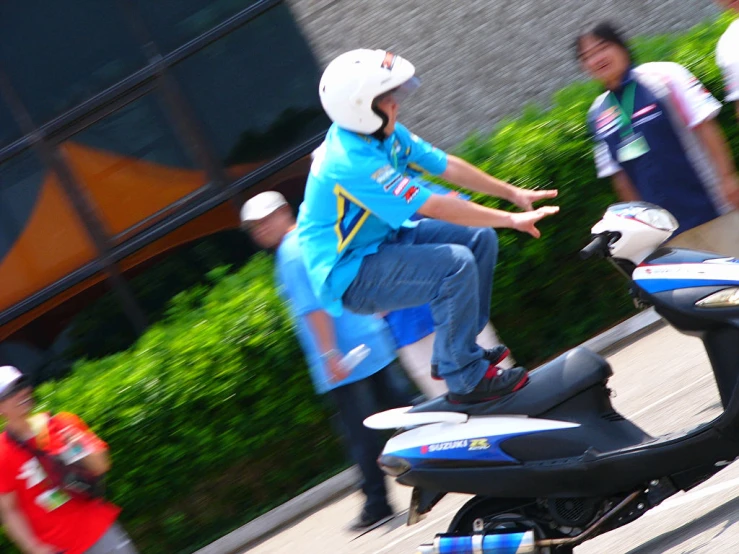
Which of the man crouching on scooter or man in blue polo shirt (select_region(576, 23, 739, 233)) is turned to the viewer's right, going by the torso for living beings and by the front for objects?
the man crouching on scooter

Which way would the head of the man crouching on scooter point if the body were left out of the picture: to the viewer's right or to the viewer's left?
to the viewer's right

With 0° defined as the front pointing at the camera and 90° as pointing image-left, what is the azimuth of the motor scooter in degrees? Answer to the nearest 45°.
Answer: approximately 270°

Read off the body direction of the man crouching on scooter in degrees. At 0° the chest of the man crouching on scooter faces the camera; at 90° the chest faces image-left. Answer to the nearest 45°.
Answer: approximately 270°

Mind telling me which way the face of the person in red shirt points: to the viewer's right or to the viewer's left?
to the viewer's right

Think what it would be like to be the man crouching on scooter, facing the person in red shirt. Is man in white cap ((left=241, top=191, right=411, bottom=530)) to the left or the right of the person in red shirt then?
right

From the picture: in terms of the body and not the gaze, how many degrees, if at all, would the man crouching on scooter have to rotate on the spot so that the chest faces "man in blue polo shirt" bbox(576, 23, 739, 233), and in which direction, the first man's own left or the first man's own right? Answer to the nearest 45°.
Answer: approximately 45° to the first man's own left

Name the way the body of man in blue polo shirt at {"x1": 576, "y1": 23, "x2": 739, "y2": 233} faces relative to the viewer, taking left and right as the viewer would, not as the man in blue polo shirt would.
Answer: facing the viewer and to the left of the viewer

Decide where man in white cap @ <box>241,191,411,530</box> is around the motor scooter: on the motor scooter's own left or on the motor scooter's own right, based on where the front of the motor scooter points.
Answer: on the motor scooter's own left

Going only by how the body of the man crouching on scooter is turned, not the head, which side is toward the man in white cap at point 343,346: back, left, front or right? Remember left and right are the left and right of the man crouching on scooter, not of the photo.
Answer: left

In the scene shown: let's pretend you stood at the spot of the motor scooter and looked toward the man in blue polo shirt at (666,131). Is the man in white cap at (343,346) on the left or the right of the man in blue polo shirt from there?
left

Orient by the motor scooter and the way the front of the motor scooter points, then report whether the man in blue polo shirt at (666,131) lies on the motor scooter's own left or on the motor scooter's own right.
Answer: on the motor scooter's own left

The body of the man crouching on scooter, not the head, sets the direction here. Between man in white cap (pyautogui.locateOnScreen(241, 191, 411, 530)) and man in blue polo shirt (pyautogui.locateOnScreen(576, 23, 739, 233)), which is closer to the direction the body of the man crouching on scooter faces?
the man in blue polo shirt
